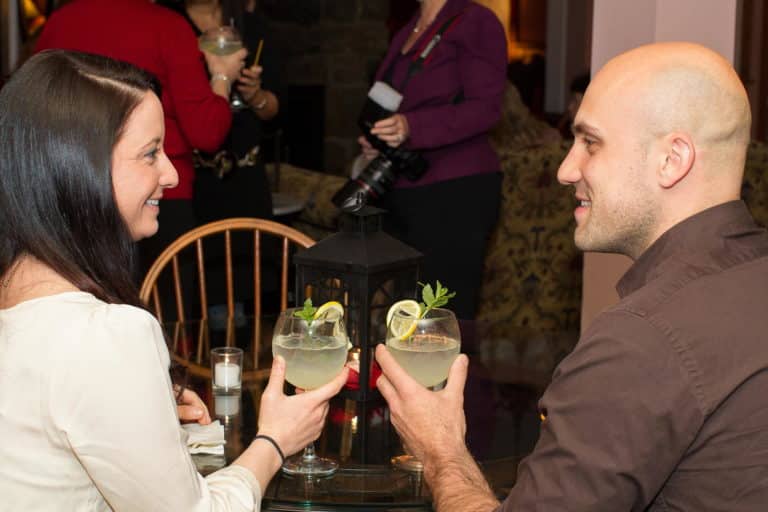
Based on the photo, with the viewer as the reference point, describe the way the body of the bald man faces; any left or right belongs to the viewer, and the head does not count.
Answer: facing away from the viewer and to the left of the viewer

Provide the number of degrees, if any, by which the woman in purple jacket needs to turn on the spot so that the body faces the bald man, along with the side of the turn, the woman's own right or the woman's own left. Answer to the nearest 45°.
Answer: approximately 45° to the woman's own left

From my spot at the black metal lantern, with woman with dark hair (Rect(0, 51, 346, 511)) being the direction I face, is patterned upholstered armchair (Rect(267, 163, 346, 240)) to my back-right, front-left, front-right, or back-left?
back-right

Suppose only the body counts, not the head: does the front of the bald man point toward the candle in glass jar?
yes

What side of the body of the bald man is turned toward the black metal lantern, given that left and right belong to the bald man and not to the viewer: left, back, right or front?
front

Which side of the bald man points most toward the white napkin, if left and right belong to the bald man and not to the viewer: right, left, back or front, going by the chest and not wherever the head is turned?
front

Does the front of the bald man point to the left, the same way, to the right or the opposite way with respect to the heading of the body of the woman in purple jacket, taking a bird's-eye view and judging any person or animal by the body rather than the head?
to the right

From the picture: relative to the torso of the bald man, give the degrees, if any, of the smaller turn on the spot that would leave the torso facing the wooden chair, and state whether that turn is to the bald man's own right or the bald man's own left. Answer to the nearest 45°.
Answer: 0° — they already face it

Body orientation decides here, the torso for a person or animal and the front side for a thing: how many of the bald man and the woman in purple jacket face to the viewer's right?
0

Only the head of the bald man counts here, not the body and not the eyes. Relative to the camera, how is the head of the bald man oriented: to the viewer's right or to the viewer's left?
to the viewer's left

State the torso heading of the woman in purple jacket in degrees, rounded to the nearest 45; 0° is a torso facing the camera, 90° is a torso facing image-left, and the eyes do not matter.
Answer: approximately 45°

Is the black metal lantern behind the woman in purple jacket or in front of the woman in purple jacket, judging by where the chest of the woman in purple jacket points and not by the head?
in front

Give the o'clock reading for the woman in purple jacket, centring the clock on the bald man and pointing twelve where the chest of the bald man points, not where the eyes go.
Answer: The woman in purple jacket is roughly at 1 o'clock from the bald man.

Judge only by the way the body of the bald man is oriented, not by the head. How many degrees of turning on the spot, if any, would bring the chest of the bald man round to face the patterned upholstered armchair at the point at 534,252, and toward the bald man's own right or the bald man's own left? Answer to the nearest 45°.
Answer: approximately 45° to the bald man's own right

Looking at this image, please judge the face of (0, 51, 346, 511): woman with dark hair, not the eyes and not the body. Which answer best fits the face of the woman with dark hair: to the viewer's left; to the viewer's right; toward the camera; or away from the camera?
to the viewer's right
